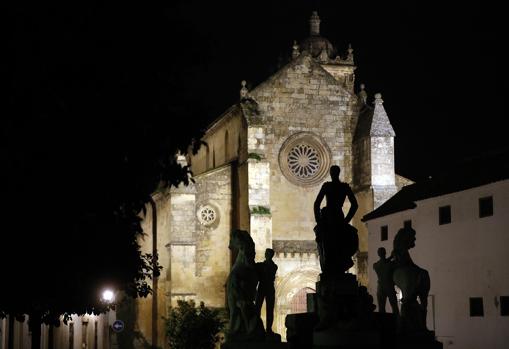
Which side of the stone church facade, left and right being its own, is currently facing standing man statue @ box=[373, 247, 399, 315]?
front

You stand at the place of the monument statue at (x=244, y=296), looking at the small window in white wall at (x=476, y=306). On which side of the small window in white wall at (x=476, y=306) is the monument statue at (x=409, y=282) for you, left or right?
right

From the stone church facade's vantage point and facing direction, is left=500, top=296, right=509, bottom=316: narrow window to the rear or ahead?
ahead

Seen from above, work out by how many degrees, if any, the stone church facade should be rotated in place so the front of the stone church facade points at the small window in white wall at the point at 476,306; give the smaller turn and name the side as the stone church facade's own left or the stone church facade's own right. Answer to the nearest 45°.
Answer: approximately 45° to the stone church facade's own left

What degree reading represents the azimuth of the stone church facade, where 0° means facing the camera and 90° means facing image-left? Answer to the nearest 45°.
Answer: approximately 0°

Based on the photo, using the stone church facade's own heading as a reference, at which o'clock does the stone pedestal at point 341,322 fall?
The stone pedestal is roughly at 12 o'clock from the stone church facade.

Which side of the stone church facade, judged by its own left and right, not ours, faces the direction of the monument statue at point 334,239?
front

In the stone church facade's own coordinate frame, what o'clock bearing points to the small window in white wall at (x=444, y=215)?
The small window in white wall is roughly at 11 o'clock from the stone church facade.

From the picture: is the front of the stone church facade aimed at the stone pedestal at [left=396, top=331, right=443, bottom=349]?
yes

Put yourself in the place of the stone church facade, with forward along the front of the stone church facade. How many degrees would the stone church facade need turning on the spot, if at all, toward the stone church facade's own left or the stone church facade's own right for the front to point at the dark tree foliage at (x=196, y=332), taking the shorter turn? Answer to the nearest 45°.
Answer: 0° — it already faces it
